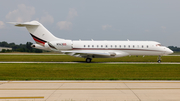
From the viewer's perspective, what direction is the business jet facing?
to the viewer's right
